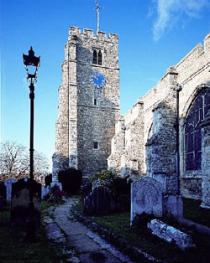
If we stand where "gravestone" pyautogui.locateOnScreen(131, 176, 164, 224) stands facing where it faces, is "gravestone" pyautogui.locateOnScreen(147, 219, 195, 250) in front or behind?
in front

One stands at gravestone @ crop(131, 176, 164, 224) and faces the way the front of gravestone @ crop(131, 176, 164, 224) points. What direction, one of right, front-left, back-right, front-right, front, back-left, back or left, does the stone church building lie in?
back

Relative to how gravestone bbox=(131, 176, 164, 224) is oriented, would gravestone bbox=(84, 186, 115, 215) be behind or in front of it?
behind

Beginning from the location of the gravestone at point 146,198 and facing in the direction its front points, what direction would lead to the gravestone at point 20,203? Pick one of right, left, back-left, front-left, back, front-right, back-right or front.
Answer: right

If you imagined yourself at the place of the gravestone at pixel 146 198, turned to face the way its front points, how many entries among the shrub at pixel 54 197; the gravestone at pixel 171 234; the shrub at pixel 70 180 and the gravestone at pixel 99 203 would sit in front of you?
1

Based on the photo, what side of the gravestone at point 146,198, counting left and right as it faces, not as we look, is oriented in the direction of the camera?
front

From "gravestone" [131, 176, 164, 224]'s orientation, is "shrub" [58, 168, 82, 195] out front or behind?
behind

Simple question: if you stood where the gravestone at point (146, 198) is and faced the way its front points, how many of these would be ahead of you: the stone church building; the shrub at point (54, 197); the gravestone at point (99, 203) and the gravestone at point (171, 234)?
1
